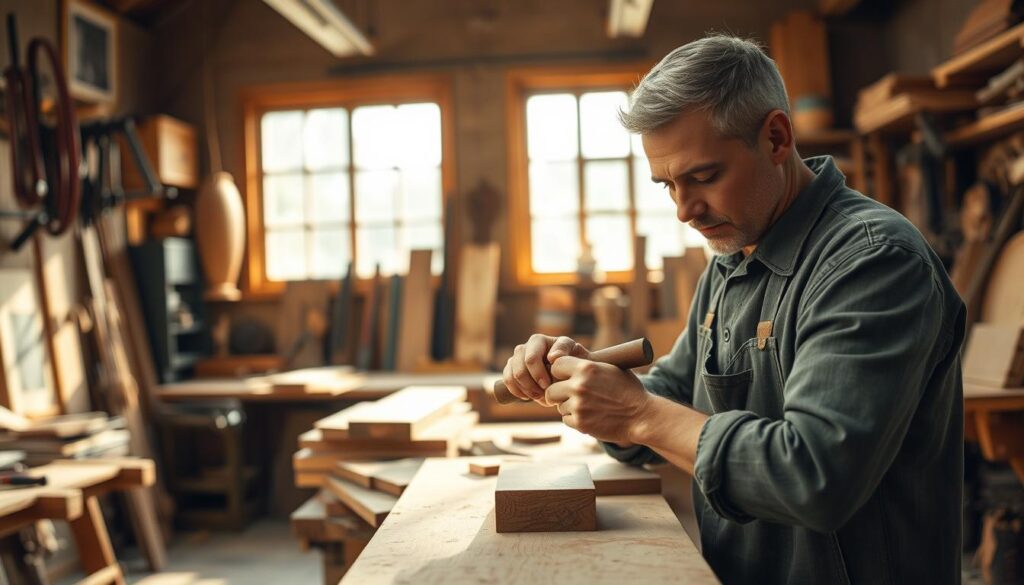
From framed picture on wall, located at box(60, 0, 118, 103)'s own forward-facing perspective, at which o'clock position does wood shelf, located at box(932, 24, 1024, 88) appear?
The wood shelf is roughly at 12 o'clock from the framed picture on wall.

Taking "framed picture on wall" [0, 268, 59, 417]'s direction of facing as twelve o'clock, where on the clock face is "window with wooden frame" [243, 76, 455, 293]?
The window with wooden frame is roughly at 10 o'clock from the framed picture on wall.

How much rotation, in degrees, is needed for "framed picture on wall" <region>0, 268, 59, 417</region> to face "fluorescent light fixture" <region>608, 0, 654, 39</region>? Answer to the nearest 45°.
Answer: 0° — it already faces it

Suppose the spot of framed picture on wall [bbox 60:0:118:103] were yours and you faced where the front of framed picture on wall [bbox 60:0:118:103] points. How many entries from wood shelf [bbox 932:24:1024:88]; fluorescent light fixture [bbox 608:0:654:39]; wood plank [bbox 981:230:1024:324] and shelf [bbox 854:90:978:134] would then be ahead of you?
4

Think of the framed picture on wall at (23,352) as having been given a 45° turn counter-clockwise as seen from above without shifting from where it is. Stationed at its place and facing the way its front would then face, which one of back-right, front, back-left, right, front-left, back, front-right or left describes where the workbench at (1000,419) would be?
front-right

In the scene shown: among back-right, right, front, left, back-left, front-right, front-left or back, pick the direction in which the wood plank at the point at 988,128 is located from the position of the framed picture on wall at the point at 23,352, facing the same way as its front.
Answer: front

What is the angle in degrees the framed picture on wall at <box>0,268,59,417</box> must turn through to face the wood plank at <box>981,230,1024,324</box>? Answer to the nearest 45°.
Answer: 0° — it already faces it

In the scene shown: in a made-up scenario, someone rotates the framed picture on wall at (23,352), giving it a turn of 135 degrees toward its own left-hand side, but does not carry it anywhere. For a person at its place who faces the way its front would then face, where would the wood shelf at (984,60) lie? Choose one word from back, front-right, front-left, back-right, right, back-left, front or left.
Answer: back-right

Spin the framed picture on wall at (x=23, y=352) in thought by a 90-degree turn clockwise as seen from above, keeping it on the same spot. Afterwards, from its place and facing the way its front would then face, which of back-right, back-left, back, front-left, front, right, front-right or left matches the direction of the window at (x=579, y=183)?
back-left

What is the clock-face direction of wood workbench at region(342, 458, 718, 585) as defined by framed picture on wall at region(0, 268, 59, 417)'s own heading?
The wood workbench is roughly at 1 o'clock from the framed picture on wall.

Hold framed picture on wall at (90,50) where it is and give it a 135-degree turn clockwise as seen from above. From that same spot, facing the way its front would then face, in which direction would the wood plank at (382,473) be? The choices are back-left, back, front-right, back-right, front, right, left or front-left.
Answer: left

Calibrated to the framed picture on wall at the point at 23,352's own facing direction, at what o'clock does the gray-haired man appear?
The gray-haired man is roughly at 1 o'clock from the framed picture on wall.

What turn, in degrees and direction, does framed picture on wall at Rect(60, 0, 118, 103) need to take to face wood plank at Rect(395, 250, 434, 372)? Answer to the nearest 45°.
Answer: approximately 45° to its left

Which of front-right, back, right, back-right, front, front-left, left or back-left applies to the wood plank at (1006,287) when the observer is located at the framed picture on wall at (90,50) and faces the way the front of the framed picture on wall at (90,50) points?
front

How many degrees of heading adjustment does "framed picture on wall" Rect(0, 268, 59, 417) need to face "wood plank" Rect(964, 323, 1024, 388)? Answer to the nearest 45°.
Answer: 0° — it already faces it

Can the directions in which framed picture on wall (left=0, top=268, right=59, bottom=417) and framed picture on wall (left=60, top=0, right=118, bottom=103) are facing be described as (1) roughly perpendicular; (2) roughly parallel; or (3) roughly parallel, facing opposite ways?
roughly parallel

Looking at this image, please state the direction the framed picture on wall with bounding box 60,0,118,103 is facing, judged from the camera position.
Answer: facing the viewer and to the right of the viewer

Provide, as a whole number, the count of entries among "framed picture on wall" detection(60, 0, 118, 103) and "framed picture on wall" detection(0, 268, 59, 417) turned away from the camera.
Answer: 0

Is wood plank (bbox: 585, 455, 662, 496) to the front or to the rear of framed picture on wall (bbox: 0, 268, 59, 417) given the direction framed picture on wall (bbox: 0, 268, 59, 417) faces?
to the front
